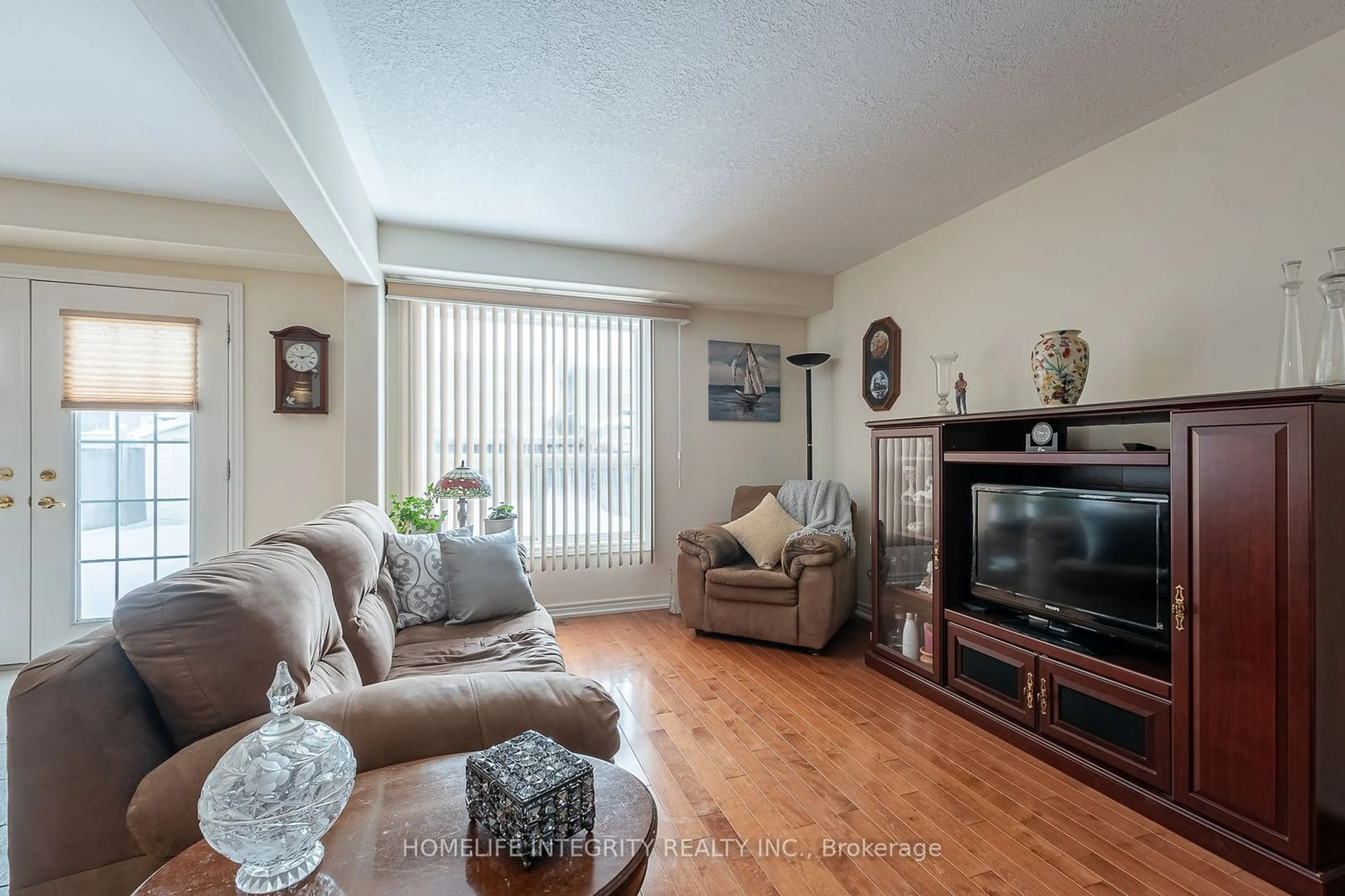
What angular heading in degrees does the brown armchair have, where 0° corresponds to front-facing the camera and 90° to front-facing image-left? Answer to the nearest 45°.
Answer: approximately 45°

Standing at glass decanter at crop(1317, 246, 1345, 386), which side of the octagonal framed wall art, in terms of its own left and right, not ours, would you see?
left

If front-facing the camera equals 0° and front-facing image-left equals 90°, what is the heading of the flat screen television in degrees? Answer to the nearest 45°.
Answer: approximately 45°

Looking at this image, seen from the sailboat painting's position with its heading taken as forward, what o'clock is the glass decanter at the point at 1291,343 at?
The glass decanter is roughly at 11 o'clock from the sailboat painting.

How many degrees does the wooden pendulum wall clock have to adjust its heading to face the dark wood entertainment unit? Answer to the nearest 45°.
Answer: approximately 45° to its left

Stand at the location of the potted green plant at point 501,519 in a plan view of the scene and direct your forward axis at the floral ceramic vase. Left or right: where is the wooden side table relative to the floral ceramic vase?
right

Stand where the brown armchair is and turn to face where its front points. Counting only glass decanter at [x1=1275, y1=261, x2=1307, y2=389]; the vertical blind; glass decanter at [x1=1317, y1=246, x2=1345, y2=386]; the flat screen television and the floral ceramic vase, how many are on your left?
4

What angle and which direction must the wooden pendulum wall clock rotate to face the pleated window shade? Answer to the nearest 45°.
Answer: approximately 90° to its right

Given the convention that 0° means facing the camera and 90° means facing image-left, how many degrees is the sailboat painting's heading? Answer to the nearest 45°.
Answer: approximately 0°

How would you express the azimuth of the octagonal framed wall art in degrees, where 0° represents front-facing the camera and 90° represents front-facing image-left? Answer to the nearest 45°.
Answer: approximately 45°
